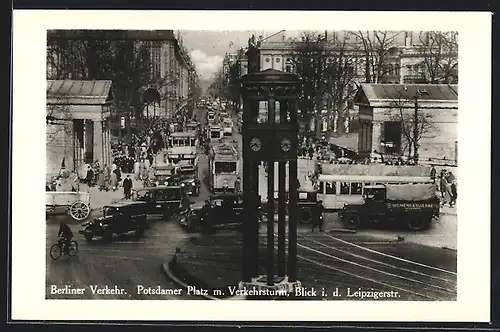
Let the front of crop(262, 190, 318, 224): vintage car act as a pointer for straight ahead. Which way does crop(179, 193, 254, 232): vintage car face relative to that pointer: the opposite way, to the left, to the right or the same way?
the same way

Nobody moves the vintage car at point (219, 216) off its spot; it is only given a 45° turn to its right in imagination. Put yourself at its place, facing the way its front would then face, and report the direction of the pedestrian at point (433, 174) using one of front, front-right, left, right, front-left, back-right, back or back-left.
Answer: back-right

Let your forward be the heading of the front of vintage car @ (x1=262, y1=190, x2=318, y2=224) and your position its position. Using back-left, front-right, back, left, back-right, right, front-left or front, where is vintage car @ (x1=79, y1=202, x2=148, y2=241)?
front

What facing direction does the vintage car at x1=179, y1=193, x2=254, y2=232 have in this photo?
to the viewer's left

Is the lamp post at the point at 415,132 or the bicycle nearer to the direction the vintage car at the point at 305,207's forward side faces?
the bicycle

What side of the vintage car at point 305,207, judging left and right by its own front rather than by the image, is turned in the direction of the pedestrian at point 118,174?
front

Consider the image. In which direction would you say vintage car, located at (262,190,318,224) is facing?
to the viewer's left

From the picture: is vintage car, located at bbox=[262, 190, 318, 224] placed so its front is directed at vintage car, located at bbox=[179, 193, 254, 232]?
yes

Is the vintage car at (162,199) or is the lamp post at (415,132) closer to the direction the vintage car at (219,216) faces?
the vintage car
